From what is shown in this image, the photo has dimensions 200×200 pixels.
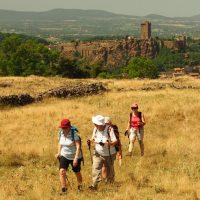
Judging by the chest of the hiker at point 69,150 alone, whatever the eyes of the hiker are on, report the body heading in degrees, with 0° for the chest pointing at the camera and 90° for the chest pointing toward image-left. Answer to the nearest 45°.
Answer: approximately 45°

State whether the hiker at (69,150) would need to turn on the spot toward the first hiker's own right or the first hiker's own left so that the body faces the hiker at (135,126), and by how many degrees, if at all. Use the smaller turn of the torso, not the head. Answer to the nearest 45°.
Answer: approximately 180°

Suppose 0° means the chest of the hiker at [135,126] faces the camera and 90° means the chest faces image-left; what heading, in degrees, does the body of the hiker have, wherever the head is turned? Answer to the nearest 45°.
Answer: approximately 0°

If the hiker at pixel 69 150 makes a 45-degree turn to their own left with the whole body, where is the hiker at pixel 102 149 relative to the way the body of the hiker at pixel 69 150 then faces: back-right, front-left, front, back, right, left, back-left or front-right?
left

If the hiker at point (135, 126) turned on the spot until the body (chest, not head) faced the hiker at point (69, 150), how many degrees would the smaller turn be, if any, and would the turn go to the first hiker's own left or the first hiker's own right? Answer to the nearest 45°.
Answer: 0° — they already face them
